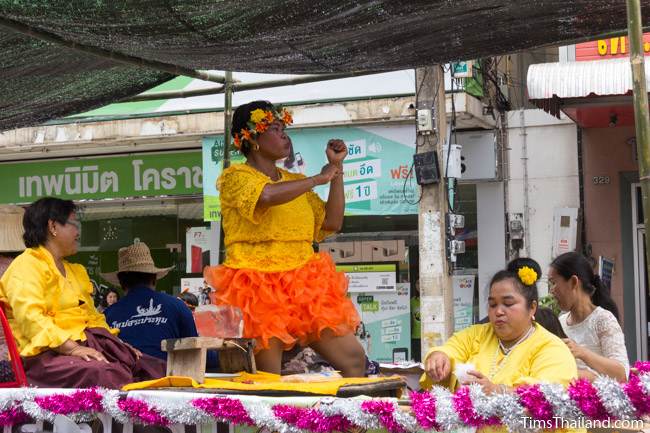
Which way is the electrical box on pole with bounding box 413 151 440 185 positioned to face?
toward the camera

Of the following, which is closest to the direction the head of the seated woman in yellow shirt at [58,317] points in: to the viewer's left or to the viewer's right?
to the viewer's right

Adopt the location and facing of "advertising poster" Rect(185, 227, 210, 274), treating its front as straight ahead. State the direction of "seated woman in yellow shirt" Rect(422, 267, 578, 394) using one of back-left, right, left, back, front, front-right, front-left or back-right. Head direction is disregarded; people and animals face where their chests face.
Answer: front

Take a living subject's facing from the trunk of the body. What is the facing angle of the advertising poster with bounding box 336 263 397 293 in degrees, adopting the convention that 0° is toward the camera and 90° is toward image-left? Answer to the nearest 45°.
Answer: approximately 0°

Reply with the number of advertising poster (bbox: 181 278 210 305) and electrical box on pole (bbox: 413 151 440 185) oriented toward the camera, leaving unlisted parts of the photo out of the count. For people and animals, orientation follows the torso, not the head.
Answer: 2

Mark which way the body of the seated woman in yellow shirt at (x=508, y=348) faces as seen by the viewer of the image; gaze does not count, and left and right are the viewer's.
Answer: facing the viewer and to the left of the viewer

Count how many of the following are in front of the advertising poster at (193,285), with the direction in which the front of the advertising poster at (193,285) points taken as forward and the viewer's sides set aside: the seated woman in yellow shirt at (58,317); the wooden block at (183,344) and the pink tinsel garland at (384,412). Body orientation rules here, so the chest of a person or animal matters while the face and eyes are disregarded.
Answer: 3

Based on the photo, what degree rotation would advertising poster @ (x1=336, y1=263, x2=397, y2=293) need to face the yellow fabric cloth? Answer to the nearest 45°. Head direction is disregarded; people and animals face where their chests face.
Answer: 0° — it already faces it

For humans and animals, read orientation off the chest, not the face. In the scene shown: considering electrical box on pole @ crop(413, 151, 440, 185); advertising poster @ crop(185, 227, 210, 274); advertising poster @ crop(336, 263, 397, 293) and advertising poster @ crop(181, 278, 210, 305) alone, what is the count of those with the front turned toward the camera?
4

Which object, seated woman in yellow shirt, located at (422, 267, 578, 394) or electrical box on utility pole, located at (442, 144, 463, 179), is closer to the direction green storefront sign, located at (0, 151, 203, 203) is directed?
the seated woman in yellow shirt

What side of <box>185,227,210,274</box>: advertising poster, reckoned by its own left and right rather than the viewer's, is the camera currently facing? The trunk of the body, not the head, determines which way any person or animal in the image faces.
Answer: front

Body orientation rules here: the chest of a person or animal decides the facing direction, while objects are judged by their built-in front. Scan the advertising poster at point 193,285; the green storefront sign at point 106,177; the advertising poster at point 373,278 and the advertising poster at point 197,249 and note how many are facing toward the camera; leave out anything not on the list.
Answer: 4

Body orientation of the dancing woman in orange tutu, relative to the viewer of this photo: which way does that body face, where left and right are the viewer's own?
facing the viewer and to the right of the viewer

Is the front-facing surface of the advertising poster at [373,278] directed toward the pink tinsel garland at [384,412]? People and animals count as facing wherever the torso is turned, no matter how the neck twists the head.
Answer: yes

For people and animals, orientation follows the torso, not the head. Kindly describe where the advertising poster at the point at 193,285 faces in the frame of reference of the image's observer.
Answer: facing the viewer
